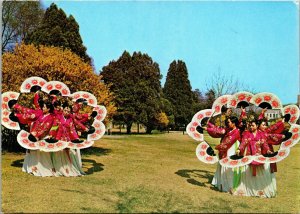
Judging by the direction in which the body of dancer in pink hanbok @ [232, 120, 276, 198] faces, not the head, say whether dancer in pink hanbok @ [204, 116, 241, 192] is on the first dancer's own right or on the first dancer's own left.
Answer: on the first dancer's own right

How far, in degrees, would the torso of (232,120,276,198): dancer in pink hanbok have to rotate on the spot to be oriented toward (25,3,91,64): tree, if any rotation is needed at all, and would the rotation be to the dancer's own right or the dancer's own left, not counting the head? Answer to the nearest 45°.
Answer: approximately 135° to the dancer's own right

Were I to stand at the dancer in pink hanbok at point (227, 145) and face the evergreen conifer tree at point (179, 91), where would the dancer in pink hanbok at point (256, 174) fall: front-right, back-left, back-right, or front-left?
back-right

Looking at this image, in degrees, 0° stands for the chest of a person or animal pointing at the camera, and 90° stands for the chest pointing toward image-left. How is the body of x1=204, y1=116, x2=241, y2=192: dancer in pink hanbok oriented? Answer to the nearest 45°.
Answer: approximately 45°

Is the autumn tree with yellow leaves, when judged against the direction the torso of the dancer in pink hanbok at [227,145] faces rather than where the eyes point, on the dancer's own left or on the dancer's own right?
on the dancer's own right

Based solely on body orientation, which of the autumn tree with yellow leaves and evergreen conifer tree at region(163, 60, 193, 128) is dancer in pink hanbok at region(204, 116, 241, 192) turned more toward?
the autumn tree with yellow leaves

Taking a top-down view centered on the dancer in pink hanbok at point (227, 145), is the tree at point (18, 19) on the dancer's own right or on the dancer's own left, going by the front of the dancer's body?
on the dancer's own right

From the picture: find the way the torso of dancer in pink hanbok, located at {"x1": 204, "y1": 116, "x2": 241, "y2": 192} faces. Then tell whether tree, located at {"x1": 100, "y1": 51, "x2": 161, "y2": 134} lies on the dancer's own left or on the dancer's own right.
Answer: on the dancer's own right

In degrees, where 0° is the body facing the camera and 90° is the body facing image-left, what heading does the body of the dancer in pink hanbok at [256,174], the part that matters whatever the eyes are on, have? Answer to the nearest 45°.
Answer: approximately 0°

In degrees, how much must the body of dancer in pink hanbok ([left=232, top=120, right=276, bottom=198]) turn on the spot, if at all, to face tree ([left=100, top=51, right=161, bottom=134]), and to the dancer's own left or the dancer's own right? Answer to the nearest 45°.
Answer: approximately 135° to the dancer's own right

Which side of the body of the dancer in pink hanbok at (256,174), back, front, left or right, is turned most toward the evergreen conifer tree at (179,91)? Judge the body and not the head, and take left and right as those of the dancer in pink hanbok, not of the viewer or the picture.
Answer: back

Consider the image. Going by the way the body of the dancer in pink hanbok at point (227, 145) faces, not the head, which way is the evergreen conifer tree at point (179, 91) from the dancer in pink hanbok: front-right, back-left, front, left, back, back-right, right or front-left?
back-right
